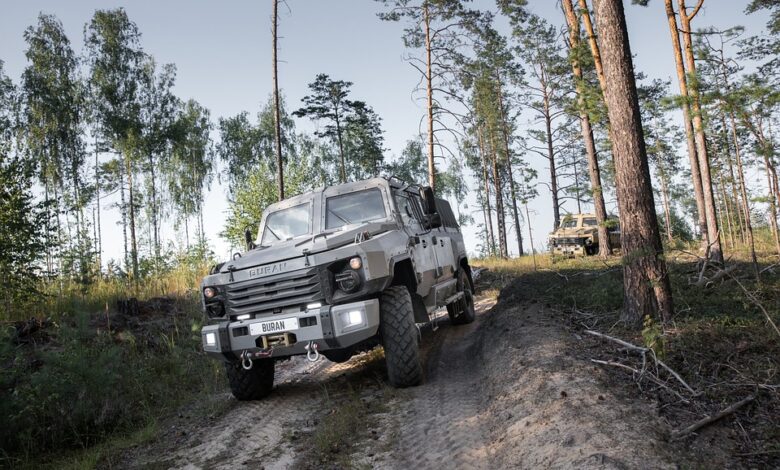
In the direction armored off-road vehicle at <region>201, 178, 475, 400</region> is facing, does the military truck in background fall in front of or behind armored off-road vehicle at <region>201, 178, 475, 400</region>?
behind

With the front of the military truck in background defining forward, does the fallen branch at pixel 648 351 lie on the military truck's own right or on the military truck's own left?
on the military truck's own left

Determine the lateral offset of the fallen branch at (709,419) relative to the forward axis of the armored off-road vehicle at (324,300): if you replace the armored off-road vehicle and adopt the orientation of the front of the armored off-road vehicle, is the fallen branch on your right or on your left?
on your left

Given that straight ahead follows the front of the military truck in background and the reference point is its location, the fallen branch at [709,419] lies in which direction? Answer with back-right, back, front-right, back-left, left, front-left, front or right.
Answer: front-left

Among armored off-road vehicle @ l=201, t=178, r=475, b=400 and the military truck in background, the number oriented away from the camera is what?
0

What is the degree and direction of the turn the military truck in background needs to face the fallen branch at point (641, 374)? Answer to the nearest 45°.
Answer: approximately 45° to its left

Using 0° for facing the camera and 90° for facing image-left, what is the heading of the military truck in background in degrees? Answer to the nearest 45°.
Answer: approximately 45°

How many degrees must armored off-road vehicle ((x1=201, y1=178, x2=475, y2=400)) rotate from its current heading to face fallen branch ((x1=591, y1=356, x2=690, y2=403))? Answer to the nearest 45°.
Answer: approximately 90° to its left

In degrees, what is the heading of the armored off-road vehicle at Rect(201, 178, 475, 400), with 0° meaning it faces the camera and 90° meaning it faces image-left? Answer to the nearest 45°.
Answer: approximately 45°
